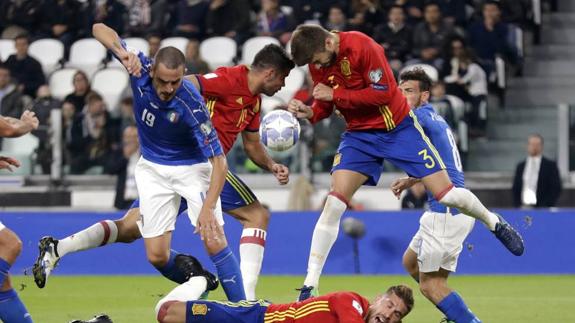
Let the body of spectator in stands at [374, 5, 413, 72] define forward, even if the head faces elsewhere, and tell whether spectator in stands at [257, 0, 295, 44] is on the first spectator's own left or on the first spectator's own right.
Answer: on the first spectator's own right

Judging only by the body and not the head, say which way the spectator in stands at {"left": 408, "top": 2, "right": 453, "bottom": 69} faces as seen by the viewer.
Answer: toward the camera

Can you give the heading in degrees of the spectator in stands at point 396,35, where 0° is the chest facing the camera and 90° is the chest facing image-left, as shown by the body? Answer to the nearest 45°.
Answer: approximately 0°

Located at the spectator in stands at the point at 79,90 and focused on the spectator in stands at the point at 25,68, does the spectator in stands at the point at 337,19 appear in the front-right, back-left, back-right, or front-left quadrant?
back-right

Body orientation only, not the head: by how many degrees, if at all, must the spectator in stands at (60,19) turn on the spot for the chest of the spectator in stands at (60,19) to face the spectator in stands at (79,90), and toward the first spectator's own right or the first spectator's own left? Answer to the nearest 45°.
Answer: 0° — they already face them

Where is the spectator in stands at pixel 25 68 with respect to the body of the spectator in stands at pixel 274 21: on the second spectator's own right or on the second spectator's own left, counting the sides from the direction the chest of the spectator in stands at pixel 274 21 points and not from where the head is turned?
on the second spectator's own right

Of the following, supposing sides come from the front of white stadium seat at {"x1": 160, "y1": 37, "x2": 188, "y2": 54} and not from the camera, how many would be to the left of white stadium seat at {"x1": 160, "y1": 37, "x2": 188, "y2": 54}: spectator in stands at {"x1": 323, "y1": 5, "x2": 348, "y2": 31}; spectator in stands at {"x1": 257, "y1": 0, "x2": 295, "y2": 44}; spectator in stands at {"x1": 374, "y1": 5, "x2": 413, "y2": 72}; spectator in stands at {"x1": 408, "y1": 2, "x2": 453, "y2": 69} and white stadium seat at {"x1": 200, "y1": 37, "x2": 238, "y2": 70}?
5

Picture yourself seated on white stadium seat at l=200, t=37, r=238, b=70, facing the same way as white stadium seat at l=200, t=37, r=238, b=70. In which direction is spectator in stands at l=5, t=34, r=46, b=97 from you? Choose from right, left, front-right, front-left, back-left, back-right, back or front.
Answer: right

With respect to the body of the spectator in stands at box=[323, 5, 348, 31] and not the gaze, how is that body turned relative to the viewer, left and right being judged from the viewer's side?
facing the viewer

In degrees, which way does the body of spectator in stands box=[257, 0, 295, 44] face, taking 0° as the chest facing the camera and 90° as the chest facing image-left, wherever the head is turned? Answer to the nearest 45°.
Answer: approximately 0°
